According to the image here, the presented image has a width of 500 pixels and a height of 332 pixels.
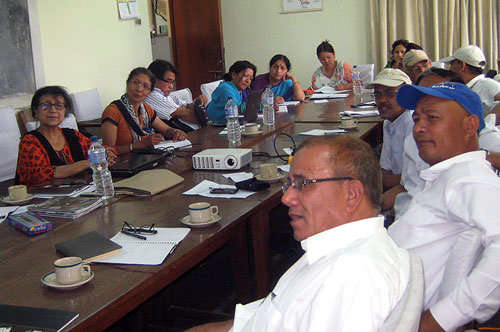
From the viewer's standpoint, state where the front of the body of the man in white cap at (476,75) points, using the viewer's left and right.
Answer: facing to the left of the viewer

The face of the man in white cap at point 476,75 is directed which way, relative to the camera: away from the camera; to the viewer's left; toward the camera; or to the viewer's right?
to the viewer's left

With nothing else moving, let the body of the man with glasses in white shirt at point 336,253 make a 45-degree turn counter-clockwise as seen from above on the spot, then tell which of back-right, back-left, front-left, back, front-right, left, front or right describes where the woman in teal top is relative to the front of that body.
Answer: back-right

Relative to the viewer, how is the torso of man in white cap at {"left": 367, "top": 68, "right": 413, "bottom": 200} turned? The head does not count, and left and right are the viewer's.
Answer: facing the viewer and to the left of the viewer

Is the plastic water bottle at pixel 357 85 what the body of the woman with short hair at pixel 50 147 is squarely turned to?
no

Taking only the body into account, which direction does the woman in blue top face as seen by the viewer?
toward the camera

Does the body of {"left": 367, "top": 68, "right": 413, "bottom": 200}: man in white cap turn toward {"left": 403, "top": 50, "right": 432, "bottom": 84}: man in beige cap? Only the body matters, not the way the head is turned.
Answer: no

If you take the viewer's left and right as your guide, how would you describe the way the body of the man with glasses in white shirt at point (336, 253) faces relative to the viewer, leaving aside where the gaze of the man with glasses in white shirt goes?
facing to the left of the viewer

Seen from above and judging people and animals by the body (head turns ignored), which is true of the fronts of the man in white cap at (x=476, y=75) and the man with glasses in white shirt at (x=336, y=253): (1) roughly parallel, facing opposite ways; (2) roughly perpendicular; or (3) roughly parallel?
roughly parallel

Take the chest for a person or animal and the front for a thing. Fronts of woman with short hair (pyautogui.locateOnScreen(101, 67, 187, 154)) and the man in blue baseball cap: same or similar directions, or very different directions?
very different directions

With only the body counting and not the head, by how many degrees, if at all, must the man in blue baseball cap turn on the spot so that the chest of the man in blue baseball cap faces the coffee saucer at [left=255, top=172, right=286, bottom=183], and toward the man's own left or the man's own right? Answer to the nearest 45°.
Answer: approximately 45° to the man's own right

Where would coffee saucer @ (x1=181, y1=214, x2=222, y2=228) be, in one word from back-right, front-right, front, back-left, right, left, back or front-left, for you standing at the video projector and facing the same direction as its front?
front

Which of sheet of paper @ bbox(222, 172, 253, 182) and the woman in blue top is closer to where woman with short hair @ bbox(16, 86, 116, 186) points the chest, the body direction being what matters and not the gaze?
the sheet of paper

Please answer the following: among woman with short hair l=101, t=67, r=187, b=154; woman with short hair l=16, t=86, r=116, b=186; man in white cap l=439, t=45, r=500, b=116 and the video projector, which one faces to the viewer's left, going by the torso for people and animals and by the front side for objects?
the man in white cap

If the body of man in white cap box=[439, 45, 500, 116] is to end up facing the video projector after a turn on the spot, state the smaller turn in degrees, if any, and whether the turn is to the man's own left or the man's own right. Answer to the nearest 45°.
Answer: approximately 45° to the man's own left

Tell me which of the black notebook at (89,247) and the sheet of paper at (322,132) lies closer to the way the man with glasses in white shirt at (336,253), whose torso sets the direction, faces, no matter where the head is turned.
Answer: the black notebook

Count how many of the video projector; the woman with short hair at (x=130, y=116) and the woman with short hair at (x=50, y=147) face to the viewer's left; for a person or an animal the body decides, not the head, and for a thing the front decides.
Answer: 0
